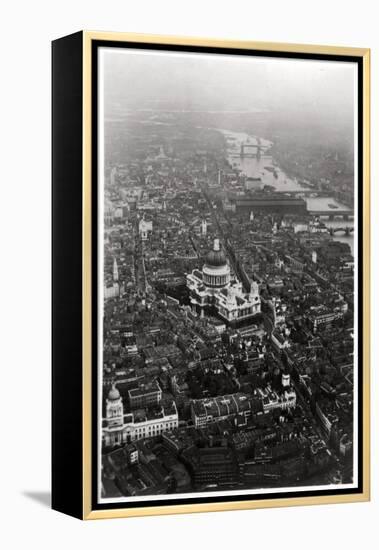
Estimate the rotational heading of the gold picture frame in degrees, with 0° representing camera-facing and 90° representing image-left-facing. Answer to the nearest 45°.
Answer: approximately 315°
